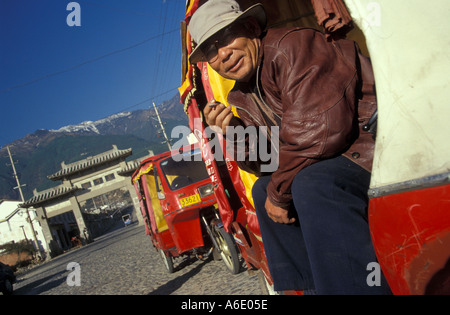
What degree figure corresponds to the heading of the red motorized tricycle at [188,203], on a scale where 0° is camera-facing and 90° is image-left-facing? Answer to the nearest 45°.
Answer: approximately 315°
